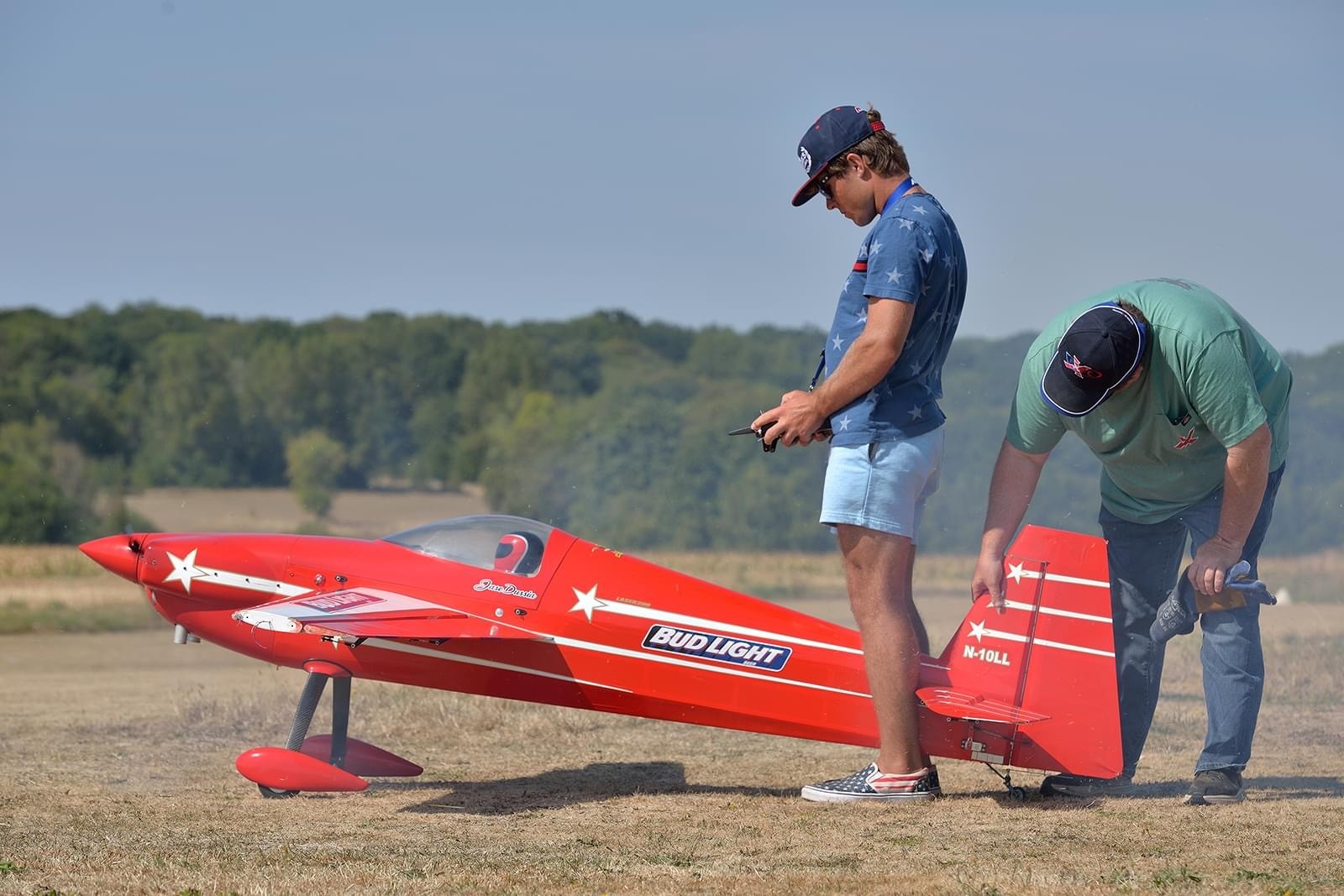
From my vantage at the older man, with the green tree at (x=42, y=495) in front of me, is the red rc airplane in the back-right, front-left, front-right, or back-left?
front-left

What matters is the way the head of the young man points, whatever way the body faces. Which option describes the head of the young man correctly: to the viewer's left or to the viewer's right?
to the viewer's left

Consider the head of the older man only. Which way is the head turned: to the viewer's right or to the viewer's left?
to the viewer's left

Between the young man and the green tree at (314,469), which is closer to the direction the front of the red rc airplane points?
the green tree

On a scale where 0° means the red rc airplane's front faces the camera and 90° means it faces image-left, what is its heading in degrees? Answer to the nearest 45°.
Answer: approximately 90°

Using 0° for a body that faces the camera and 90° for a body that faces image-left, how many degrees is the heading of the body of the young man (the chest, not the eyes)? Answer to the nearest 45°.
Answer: approximately 90°

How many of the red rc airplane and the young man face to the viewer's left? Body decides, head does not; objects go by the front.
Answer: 2

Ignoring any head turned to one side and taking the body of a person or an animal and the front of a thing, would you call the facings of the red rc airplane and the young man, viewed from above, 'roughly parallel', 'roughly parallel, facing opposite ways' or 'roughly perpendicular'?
roughly parallel

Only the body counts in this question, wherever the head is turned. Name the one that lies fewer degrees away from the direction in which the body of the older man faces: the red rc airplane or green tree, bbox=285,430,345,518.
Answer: the red rc airplane

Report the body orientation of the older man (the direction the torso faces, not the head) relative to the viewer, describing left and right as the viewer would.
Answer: facing the viewer and to the left of the viewer

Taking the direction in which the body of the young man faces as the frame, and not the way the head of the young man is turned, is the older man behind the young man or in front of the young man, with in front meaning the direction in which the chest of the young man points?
behind

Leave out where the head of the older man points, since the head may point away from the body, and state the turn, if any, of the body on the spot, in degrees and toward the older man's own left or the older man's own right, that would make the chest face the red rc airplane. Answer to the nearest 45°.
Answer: approximately 45° to the older man's own right
